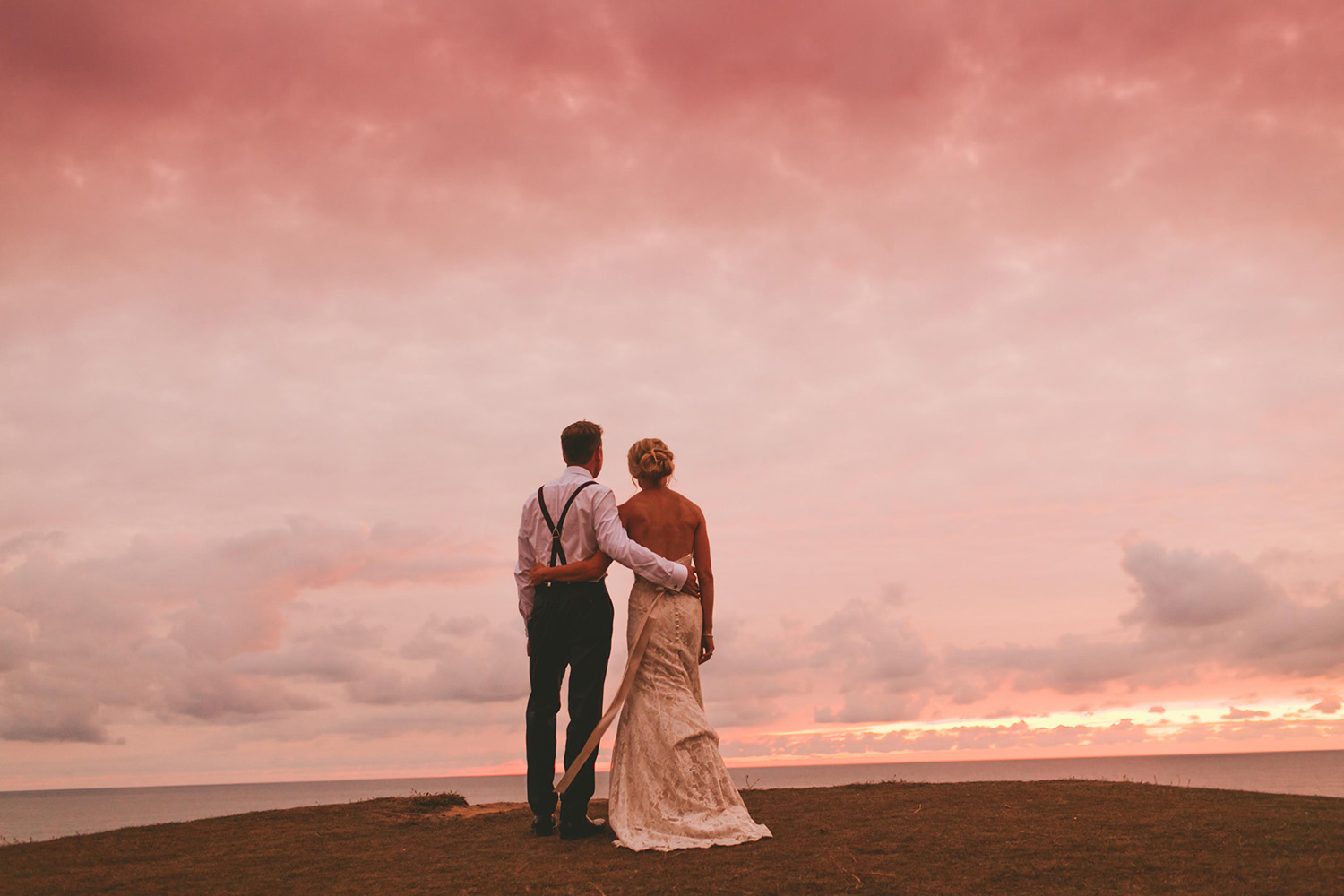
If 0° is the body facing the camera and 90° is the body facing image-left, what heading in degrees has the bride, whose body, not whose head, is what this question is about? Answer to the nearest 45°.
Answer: approximately 180°

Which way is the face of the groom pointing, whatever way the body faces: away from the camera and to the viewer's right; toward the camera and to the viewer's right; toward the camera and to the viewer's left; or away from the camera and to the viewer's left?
away from the camera and to the viewer's right

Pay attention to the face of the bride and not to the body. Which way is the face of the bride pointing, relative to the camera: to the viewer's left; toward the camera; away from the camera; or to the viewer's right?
away from the camera
